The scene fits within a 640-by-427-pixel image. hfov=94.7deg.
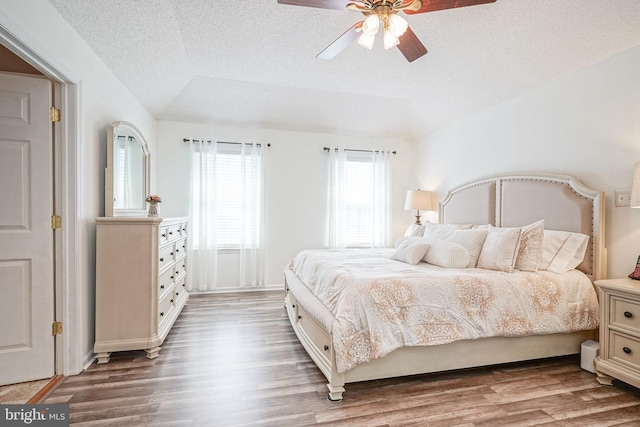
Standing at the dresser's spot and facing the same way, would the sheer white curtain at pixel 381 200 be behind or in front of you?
in front

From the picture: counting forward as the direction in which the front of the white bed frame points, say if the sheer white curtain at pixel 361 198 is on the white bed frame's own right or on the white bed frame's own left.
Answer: on the white bed frame's own right

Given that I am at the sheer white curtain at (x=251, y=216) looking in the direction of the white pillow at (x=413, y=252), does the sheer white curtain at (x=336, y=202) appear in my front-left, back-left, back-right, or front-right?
front-left

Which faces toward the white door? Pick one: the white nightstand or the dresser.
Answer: the white nightstand

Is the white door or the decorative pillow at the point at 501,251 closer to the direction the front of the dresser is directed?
the decorative pillow

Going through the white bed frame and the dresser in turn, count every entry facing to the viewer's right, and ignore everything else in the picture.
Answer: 1

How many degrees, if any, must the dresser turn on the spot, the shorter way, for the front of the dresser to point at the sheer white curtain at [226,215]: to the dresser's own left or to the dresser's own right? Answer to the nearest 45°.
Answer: approximately 45° to the dresser's own left

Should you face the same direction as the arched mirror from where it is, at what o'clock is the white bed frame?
The white bed frame is roughly at 12 o'clock from the arched mirror.

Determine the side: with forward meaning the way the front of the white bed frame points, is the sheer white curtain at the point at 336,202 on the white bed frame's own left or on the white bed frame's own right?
on the white bed frame's own right

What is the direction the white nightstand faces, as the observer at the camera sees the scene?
facing the viewer and to the left of the viewer

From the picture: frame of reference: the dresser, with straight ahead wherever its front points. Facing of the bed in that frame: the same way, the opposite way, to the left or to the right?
the opposite way

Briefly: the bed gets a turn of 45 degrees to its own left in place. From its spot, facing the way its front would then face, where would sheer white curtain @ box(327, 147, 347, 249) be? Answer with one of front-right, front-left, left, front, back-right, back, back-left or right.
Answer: back-right

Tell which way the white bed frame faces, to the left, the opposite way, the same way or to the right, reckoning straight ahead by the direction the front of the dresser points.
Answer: the opposite way

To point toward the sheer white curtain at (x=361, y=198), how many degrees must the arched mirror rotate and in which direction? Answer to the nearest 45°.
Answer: approximately 45° to its left

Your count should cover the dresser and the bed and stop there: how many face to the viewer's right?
1

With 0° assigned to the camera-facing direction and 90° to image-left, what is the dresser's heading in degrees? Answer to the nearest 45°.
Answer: approximately 270°

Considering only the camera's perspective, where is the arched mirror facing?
facing the viewer and to the right of the viewer
